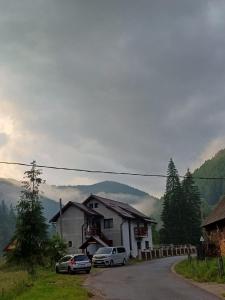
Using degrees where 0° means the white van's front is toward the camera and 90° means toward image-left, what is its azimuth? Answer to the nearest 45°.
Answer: approximately 45°

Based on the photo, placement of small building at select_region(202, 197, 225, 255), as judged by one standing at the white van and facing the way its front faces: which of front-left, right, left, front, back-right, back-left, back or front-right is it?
left

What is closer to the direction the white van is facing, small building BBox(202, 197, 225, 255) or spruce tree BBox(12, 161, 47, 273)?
the spruce tree

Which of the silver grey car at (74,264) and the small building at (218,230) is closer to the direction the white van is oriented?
the silver grey car
